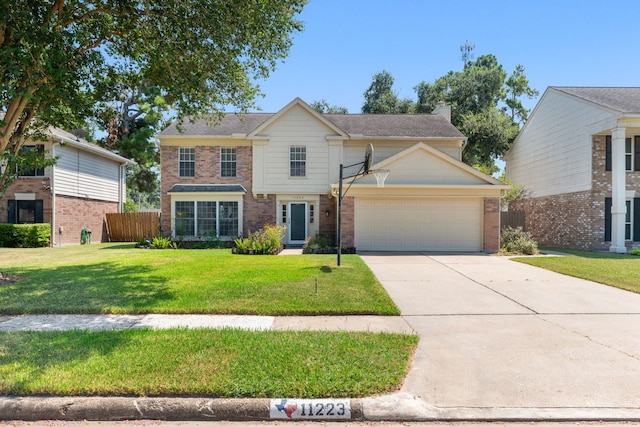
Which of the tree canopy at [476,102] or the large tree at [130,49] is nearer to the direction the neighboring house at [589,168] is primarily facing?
the large tree

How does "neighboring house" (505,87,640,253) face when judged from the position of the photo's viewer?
facing the viewer and to the right of the viewer

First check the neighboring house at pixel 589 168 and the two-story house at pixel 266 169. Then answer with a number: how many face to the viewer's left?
0

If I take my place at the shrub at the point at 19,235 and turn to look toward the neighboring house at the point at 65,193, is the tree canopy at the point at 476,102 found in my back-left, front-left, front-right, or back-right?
front-right

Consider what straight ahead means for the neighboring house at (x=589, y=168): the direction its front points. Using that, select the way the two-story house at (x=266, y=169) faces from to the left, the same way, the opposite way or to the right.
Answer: the same way

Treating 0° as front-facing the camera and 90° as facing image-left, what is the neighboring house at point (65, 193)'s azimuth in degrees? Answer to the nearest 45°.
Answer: approximately 45°

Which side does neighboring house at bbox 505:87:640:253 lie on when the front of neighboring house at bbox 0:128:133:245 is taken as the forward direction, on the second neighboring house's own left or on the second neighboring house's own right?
on the second neighboring house's own left

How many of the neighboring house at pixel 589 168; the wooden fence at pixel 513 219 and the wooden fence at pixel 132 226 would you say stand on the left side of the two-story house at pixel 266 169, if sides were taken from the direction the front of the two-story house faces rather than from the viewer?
2

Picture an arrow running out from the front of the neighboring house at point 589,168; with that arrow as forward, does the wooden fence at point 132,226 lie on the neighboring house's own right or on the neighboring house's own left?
on the neighboring house's own right

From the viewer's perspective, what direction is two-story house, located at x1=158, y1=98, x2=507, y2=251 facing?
toward the camera

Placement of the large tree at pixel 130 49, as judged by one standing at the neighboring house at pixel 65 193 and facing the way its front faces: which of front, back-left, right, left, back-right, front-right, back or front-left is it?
front-left

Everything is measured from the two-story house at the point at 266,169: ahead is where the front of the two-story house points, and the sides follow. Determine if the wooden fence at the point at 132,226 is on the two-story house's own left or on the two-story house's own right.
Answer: on the two-story house's own right

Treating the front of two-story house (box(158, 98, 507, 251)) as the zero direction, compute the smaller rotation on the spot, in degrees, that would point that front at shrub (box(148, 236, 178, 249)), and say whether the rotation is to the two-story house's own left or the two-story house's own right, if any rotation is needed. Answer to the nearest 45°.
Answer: approximately 90° to the two-story house's own right

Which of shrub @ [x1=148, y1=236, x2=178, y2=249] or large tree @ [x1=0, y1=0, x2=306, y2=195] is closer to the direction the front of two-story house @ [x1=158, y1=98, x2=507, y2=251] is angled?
the large tree

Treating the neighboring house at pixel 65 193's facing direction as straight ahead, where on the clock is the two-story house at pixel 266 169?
The two-story house is roughly at 9 o'clock from the neighboring house.

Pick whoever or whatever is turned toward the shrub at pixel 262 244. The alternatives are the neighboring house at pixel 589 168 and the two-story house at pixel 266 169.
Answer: the two-story house

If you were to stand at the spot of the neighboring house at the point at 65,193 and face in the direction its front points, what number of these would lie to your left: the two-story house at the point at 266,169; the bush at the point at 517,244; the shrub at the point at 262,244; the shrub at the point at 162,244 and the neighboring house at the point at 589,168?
5
